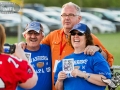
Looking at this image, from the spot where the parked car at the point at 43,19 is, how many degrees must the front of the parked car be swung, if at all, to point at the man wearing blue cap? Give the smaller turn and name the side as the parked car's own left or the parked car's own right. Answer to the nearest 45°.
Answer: approximately 45° to the parked car's own right

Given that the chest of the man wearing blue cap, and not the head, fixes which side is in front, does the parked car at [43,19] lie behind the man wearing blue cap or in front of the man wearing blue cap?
behind

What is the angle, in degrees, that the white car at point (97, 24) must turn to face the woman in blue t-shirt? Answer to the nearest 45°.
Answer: approximately 45° to its right

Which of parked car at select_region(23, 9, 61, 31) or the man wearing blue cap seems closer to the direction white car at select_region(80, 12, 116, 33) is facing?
the man wearing blue cap

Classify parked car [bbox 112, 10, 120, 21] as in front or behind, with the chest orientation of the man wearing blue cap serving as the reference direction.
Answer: behind

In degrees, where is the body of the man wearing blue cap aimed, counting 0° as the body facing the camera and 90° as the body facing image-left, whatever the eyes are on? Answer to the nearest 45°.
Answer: approximately 0°
